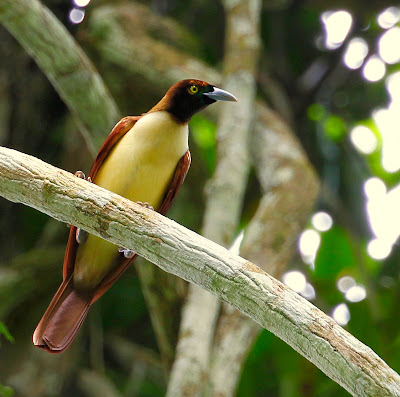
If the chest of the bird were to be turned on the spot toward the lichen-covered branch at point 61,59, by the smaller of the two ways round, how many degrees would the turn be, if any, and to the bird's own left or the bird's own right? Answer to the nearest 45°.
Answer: approximately 180°

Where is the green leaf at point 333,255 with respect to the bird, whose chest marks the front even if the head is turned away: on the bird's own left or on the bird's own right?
on the bird's own left

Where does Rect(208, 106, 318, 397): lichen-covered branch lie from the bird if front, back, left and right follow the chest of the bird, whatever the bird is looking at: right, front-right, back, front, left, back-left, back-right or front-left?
left

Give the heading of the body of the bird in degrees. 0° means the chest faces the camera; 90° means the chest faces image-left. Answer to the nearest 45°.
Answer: approximately 315°

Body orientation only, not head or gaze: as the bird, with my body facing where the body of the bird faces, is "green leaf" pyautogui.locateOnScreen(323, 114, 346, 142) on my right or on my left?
on my left
